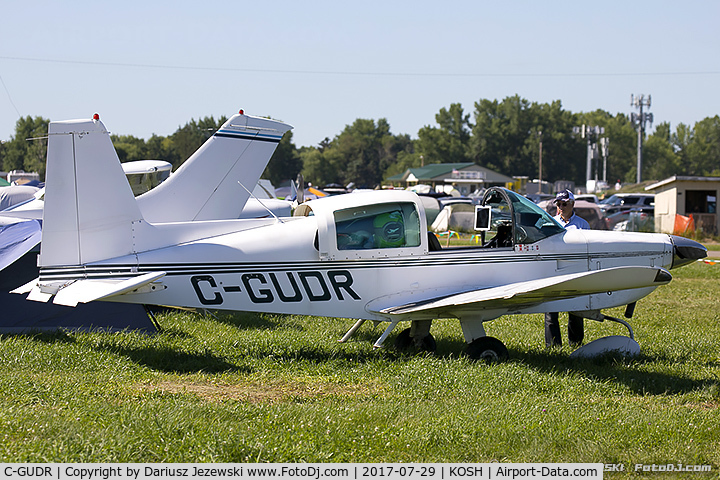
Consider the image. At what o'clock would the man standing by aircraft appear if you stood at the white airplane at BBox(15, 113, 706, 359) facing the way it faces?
The man standing by aircraft is roughly at 11 o'clock from the white airplane.

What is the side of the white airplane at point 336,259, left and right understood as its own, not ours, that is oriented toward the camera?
right

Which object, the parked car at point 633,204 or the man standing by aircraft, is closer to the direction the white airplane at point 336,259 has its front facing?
the man standing by aircraft

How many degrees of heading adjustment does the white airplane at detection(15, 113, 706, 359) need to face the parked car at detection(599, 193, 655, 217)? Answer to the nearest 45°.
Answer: approximately 45° to its left
